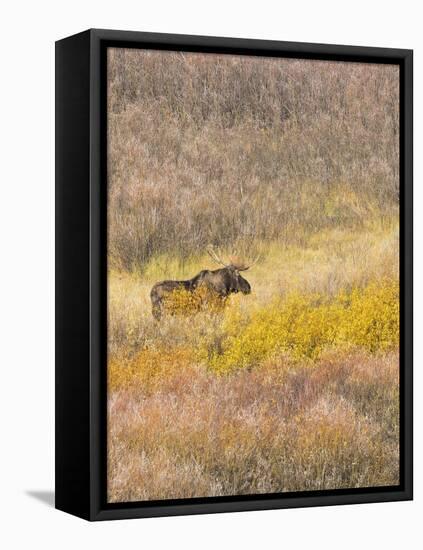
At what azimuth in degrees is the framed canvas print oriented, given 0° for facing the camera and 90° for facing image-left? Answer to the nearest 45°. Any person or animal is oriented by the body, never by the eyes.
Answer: approximately 315°
